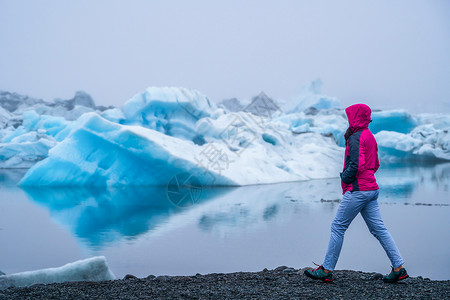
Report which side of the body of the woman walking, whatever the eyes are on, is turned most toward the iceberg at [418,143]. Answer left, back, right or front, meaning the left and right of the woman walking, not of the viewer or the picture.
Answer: right

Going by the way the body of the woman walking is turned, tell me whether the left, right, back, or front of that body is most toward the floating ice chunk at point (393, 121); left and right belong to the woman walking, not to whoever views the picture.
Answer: right

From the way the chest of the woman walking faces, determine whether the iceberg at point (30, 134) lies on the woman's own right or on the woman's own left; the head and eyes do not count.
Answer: on the woman's own right

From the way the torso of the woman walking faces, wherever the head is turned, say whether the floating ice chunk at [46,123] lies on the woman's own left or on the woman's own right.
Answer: on the woman's own right

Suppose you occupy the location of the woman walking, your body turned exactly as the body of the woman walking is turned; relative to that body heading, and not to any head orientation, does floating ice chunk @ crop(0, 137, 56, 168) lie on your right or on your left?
on your right
